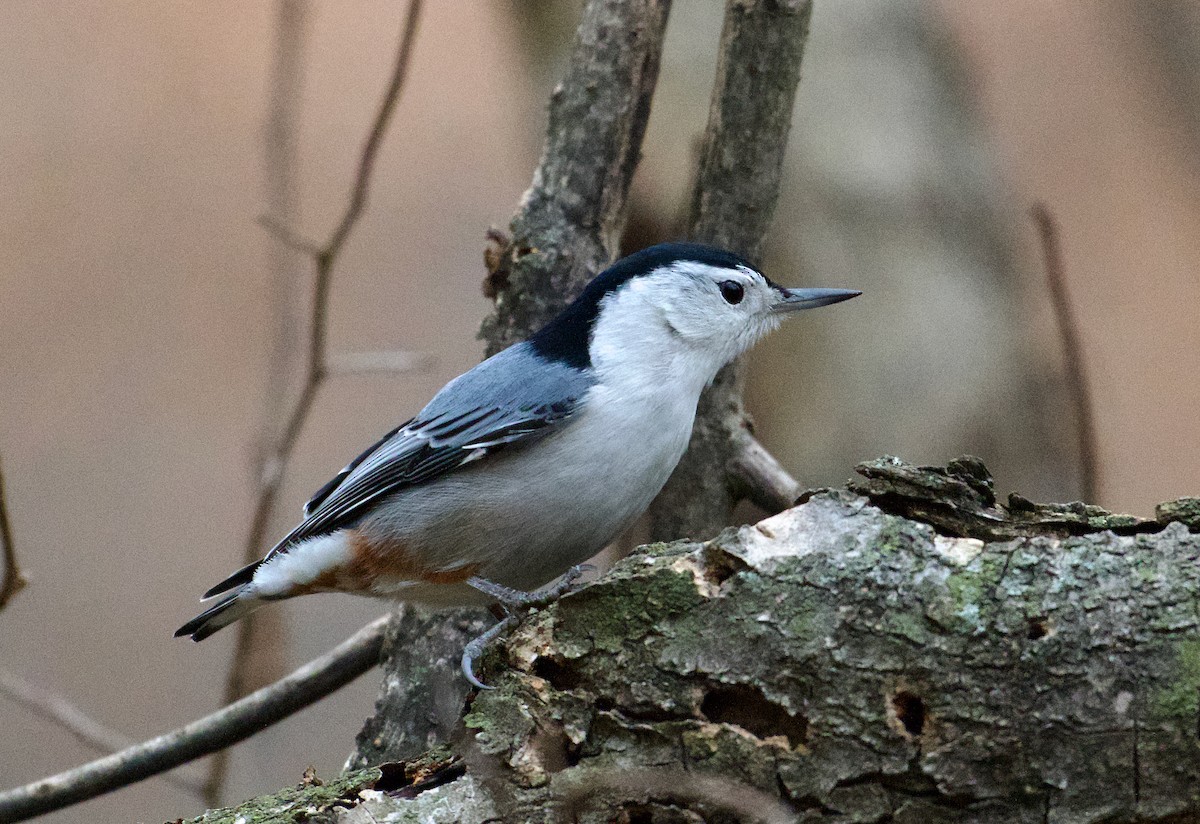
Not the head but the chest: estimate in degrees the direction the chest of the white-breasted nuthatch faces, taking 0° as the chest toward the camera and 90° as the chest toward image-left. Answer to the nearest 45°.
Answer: approximately 270°

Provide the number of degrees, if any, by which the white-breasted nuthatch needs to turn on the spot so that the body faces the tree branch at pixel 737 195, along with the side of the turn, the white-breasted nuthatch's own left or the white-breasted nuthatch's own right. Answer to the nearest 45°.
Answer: approximately 45° to the white-breasted nuthatch's own left

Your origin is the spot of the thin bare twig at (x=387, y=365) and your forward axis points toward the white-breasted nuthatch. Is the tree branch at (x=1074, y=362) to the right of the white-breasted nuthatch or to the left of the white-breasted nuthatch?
left

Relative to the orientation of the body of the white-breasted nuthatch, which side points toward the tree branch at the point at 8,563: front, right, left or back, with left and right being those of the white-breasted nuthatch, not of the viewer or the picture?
back
